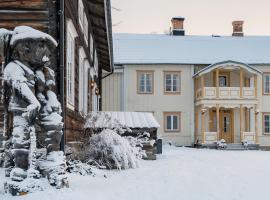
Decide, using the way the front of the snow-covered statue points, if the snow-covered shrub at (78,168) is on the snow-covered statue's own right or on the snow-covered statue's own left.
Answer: on the snow-covered statue's own left

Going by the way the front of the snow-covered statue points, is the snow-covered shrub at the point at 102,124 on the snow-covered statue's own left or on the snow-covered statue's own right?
on the snow-covered statue's own left

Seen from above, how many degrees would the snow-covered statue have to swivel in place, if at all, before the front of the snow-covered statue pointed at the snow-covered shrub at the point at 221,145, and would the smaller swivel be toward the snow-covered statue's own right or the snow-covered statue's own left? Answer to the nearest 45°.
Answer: approximately 90° to the snow-covered statue's own left

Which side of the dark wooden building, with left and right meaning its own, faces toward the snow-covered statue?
right

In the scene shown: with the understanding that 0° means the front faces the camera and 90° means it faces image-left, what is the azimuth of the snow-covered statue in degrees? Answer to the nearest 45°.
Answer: approximately 315°

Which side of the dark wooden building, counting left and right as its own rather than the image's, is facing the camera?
right
